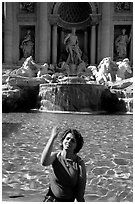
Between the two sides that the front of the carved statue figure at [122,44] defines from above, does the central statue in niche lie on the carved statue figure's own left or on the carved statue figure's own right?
on the carved statue figure's own right

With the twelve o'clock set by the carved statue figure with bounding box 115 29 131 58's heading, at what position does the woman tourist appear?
The woman tourist is roughly at 12 o'clock from the carved statue figure.

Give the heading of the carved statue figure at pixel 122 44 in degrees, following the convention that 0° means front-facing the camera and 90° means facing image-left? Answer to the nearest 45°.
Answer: approximately 0°

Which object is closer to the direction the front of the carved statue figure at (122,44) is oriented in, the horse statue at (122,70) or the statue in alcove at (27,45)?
the horse statue

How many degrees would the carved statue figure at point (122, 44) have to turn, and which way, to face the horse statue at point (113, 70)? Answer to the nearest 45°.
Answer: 0° — it already faces it

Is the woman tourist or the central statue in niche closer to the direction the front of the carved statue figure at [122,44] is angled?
the woman tourist

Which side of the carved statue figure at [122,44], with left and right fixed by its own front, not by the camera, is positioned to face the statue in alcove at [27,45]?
right
